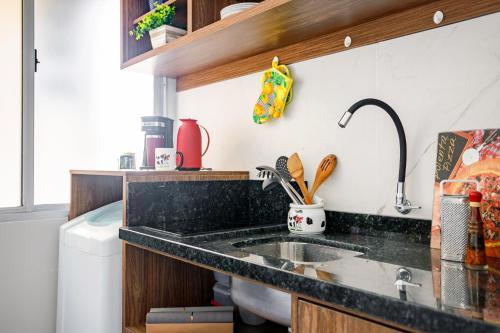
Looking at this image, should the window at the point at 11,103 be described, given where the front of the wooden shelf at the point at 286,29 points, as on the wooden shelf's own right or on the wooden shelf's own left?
on the wooden shelf's own right

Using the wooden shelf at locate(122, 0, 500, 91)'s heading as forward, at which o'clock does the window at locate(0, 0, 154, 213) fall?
The window is roughly at 2 o'clock from the wooden shelf.

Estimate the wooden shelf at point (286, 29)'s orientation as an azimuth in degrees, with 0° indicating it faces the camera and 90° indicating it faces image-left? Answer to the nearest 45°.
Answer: approximately 45°

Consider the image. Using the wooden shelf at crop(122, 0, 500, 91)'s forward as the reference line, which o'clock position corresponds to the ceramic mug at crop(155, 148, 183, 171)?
The ceramic mug is roughly at 2 o'clock from the wooden shelf.

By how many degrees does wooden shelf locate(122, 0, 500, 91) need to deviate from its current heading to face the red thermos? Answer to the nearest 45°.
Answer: approximately 90° to its right
